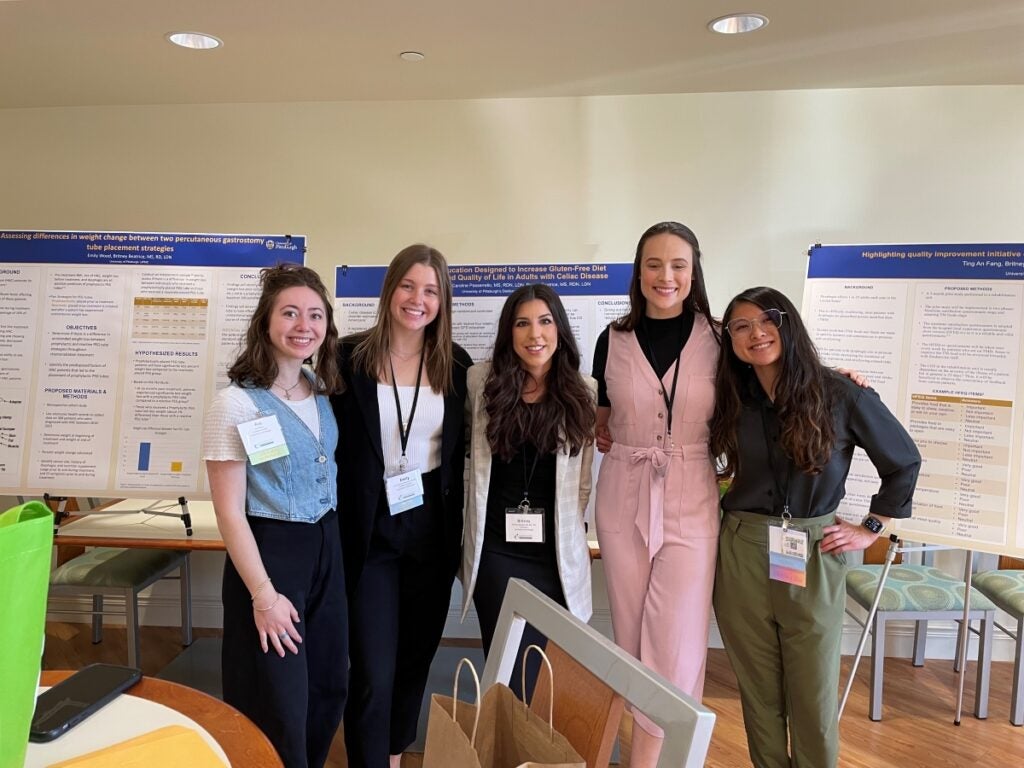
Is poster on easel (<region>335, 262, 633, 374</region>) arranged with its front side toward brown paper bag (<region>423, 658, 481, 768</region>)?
yes

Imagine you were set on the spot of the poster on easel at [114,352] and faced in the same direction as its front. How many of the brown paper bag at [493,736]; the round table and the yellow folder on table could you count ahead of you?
3

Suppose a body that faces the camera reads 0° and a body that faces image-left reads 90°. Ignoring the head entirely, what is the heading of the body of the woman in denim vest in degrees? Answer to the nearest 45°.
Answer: approximately 315°

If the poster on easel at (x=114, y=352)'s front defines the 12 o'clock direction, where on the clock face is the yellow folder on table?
The yellow folder on table is roughly at 12 o'clock from the poster on easel.

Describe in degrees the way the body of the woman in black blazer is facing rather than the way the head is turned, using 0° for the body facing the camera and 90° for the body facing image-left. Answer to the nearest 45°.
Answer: approximately 0°

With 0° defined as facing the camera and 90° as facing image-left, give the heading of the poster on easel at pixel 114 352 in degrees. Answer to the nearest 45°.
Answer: approximately 0°
